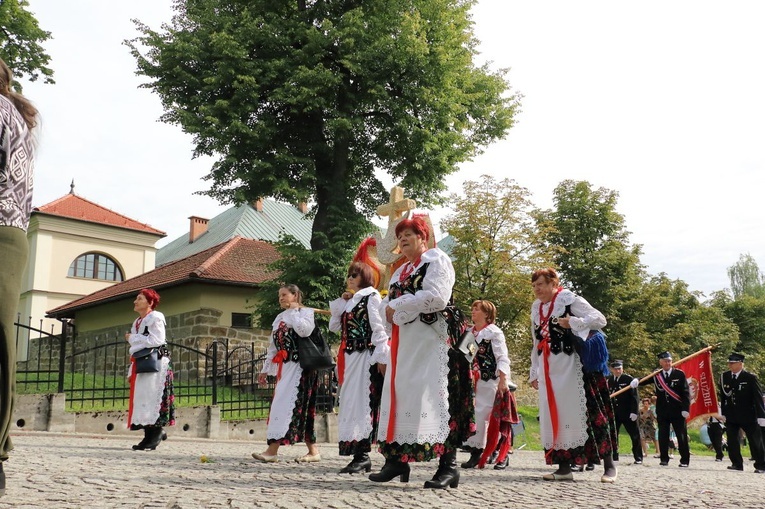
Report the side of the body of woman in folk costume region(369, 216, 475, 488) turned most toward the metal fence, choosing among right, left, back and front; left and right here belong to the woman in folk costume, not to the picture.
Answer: right

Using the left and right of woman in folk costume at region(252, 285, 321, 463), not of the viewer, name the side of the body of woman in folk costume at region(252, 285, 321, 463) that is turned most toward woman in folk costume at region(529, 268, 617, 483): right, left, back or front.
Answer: left

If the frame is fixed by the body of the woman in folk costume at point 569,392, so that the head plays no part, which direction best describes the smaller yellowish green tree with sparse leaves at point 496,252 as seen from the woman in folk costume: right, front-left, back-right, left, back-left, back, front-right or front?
back-right

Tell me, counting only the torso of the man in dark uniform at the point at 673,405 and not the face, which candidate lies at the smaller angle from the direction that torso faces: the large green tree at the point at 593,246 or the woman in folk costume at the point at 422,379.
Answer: the woman in folk costume

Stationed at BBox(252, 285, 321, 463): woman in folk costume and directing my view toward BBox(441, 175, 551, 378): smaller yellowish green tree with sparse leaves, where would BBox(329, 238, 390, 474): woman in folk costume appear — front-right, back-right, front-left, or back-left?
back-right
